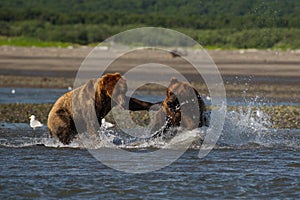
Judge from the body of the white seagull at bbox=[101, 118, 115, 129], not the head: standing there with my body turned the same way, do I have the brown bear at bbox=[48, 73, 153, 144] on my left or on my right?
on my left

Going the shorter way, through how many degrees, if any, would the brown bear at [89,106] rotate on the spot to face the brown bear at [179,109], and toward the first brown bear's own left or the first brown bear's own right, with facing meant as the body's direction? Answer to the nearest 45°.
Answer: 0° — it already faces it

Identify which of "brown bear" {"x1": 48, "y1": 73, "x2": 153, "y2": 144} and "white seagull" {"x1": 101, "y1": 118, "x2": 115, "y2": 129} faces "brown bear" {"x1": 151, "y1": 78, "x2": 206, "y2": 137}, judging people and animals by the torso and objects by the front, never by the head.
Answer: "brown bear" {"x1": 48, "y1": 73, "x2": 153, "y2": 144}

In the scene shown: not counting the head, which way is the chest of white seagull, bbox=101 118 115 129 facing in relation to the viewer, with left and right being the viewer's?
facing to the left of the viewer

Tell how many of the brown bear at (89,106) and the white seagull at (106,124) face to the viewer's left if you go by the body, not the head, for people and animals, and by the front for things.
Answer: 1

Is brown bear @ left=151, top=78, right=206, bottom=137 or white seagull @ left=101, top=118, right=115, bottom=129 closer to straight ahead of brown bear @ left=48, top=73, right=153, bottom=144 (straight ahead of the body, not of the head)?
the brown bear

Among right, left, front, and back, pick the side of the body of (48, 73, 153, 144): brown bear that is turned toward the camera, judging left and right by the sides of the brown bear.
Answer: right
